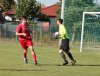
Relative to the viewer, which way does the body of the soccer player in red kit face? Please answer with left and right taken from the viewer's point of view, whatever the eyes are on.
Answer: facing the viewer and to the right of the viewer
